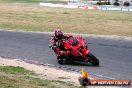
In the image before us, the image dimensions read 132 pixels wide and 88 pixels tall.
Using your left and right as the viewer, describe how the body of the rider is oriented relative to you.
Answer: facing the viewer and to the right of the viewer
